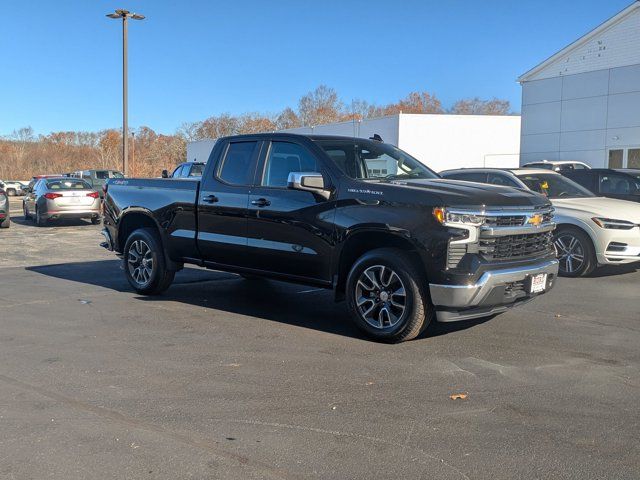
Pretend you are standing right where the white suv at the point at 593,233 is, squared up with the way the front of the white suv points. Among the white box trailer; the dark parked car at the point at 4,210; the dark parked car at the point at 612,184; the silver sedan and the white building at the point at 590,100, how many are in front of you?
0

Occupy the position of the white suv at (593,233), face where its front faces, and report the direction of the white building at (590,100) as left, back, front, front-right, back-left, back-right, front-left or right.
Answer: back-left

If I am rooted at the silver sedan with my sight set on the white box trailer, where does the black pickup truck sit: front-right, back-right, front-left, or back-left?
back-right

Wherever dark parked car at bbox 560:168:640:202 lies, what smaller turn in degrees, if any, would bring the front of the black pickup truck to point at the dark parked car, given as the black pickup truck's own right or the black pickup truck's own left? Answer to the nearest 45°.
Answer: approximately 90° to the black pickup truck's own left

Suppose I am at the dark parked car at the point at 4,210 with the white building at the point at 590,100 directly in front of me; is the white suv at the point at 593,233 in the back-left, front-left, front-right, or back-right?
front-right

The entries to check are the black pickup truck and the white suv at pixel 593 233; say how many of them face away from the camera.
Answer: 0

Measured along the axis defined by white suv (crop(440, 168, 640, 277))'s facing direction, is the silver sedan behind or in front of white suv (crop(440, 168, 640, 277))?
behind

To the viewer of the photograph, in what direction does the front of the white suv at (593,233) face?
facing the viewer and to the right of the viewer

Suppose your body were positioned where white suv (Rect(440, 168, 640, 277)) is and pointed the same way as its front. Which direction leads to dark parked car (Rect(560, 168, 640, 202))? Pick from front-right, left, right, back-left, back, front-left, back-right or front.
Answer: back-left

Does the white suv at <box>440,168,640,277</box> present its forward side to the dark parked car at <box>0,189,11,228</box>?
no

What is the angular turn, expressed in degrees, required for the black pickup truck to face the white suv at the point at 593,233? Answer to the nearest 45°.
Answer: approximately 90° to its left

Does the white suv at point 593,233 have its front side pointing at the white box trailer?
no

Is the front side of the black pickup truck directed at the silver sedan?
no

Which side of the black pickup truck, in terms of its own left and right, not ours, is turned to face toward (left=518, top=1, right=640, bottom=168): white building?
left

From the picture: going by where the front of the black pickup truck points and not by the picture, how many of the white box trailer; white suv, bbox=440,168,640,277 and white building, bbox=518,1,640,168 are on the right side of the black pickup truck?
0

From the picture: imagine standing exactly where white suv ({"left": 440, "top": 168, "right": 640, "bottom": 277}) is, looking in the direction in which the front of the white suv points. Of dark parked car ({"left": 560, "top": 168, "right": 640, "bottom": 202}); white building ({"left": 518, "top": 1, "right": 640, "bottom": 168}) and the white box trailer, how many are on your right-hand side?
0

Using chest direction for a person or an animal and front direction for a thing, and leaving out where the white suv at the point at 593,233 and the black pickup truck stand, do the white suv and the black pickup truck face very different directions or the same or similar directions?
same or similar directions

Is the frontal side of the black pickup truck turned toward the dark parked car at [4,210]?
no

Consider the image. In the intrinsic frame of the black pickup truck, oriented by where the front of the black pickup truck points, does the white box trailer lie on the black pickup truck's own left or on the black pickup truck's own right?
on the black pickup truck's own left
